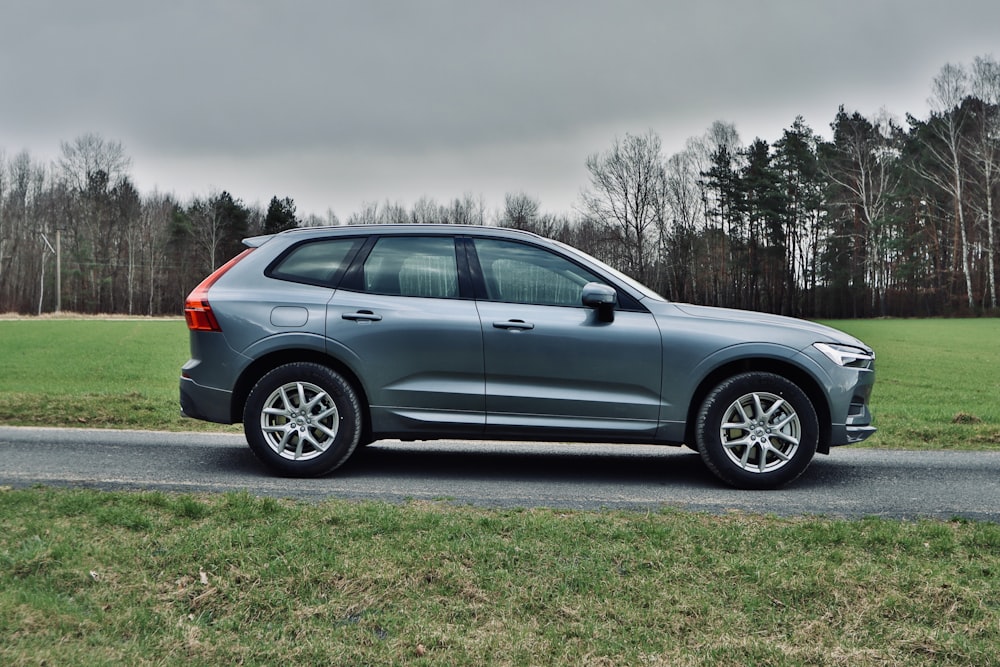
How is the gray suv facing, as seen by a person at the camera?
facing to the right of the viewer
